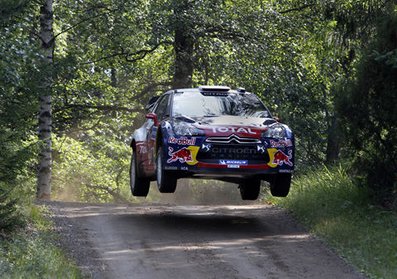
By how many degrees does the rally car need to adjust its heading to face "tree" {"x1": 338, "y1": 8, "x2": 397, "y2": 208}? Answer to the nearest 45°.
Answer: approximately 90° to its left

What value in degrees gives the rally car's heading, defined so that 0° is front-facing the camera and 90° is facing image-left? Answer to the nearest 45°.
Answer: approximately 0°

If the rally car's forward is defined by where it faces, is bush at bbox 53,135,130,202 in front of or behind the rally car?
behind
